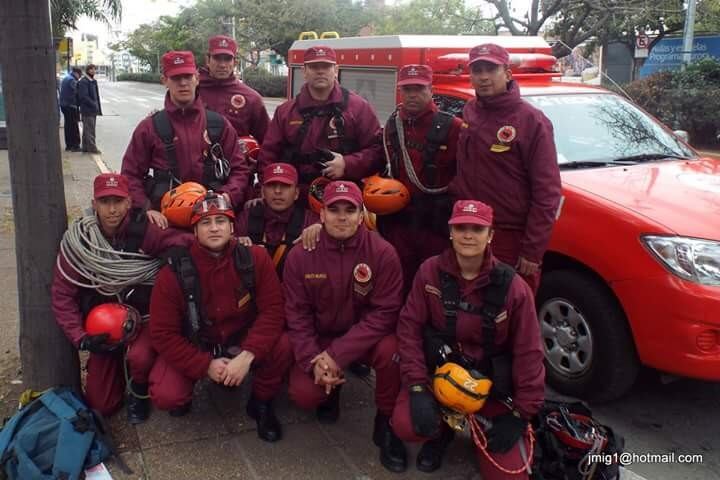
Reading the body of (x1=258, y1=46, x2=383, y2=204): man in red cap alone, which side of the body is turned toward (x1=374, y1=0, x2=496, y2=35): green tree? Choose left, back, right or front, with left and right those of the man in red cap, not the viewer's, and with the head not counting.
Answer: back

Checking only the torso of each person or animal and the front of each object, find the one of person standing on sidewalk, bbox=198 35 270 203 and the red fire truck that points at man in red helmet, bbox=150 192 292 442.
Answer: the person standing on sidewalk

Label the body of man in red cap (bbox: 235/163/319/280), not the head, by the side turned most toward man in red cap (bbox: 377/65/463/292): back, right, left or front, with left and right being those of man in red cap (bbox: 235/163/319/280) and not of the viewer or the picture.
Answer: left
